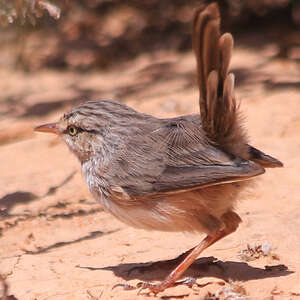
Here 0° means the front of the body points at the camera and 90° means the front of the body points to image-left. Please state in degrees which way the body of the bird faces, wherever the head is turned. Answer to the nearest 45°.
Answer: approximately 90°
